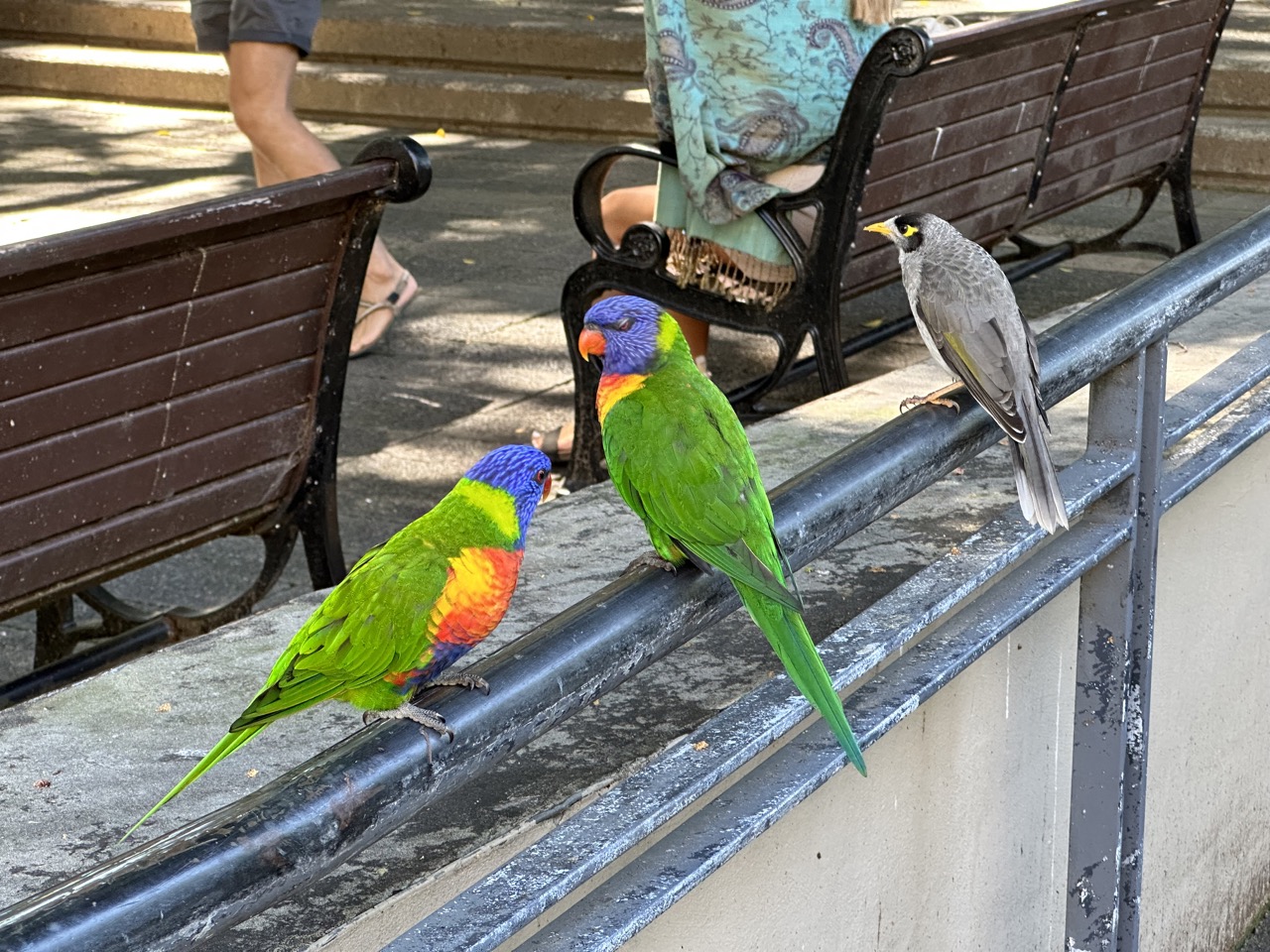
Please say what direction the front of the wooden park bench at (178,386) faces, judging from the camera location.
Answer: facing away from the viewer and to the left of the viewer

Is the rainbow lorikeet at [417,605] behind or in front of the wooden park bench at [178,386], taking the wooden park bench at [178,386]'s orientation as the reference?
behind

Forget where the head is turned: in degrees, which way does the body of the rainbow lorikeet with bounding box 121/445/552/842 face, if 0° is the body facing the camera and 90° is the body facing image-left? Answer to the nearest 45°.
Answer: approximately 270°

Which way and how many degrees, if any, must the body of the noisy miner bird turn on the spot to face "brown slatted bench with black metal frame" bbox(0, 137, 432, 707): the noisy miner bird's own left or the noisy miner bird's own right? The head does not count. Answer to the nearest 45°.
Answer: approximately 45° to the noisy miner bird's own left

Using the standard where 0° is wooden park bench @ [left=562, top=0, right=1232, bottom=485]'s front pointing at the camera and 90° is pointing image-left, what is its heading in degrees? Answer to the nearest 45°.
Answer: approximately 135°

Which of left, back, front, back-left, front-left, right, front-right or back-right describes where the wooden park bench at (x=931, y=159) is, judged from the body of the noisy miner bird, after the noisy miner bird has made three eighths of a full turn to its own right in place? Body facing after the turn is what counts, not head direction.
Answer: left

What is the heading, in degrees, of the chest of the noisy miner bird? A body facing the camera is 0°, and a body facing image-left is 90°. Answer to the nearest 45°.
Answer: approximately 135°

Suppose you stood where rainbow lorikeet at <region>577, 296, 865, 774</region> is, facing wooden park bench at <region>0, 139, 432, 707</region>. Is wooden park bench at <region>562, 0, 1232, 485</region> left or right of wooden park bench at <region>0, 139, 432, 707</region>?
right

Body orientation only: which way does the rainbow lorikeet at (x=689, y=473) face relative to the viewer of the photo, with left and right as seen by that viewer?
facing away from the viewer and to the left of the viewer

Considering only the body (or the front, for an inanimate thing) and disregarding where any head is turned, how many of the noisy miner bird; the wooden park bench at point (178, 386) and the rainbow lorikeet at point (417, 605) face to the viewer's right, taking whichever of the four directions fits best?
1

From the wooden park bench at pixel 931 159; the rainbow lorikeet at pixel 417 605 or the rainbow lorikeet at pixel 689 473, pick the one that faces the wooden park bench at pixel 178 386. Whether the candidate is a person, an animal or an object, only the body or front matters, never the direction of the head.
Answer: the rainbow lorikeet at pixel 689 473

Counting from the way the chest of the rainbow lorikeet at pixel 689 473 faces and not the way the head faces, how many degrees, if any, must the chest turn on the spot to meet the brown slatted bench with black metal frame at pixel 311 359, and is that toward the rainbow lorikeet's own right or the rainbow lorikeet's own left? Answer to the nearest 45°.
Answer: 0° — it already faces it

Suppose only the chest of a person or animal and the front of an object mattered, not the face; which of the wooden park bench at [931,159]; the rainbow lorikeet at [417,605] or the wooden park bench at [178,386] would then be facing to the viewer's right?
the rainbow lorikeet

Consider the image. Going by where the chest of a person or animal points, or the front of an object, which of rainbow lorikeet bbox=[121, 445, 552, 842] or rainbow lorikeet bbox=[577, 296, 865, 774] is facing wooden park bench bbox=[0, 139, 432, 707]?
rainbow lorikeet bbox=[577, 296, 865, 774]

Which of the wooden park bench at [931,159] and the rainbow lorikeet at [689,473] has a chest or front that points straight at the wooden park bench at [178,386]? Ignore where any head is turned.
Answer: the rainbow lorikeet

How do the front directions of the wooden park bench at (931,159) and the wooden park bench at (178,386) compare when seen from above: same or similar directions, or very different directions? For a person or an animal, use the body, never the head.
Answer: same or similar directions
